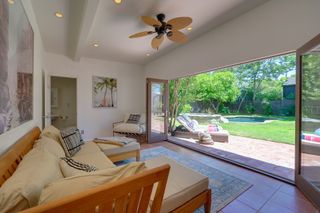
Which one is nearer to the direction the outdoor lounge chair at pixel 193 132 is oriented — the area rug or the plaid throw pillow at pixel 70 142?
the area rug

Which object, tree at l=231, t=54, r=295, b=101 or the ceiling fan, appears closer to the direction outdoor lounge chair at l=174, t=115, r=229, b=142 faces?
the tree

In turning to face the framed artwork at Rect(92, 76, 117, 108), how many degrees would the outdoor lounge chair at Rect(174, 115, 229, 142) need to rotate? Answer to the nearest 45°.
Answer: approximately 180°

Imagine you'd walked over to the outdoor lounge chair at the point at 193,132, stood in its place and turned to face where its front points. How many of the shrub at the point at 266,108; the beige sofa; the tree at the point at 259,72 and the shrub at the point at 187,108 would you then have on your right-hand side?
1

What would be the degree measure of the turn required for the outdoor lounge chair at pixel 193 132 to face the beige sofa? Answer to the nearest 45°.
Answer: approximately 90° to its right

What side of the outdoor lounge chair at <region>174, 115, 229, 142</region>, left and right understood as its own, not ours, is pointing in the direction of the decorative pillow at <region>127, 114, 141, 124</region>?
back

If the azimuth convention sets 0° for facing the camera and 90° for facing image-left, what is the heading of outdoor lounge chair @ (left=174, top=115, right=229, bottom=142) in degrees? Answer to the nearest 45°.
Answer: approximately 270°

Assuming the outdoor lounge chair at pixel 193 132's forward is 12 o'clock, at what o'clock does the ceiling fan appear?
The ceiling fan is roughly at 3 o'clock from the outdoor lounge chair.

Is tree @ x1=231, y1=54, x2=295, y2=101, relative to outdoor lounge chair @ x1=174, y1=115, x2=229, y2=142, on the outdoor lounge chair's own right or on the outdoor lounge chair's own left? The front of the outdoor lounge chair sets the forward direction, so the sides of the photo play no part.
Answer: on the outdoor lounge chair's own left

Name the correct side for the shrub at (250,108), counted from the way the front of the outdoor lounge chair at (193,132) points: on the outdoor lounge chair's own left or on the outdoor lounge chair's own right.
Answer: on the outdoor lounge chair's own left

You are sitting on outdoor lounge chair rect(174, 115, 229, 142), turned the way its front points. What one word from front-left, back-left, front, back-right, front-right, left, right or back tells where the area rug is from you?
right

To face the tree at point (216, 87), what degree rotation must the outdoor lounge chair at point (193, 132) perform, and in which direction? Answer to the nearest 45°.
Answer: approximately 90° to its left

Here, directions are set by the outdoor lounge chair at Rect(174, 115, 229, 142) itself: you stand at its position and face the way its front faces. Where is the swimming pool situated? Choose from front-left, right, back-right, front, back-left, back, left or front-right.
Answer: front-left
